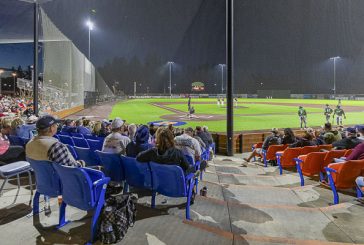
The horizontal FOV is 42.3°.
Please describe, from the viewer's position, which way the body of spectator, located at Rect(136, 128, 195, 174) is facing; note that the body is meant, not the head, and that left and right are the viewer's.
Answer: facing away from the viewer

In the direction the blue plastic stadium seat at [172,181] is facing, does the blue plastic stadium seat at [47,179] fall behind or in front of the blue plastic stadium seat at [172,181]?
behind

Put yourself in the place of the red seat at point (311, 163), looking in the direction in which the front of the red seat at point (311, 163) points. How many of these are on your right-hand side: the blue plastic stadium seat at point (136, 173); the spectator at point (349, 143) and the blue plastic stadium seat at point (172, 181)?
1

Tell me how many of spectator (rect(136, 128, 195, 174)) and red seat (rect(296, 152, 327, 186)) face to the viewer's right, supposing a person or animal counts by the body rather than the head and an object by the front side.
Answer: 0

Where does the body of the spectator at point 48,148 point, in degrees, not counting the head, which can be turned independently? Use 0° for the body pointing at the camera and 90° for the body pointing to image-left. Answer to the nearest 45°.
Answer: approximately 225°

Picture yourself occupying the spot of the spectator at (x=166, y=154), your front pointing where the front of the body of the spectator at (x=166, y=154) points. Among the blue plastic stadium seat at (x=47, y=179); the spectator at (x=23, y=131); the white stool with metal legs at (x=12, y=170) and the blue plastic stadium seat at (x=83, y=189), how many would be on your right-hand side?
0

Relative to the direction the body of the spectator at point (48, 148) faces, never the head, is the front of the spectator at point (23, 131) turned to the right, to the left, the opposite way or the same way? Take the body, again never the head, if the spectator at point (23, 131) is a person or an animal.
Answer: the same way

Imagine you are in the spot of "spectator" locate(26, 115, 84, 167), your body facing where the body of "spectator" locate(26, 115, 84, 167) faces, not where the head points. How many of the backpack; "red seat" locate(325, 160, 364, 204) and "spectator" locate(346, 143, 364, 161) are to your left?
0

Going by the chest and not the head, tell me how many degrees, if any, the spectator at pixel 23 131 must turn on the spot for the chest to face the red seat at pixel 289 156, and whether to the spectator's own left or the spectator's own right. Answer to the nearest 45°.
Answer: approximately 90° to the spectator's own right

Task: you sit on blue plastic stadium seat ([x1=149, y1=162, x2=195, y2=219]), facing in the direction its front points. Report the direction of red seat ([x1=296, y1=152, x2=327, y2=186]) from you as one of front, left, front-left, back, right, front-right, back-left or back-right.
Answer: front

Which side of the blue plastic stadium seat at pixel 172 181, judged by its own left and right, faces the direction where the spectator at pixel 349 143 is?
front

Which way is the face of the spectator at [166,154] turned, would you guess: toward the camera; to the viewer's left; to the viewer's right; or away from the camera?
away from the camera

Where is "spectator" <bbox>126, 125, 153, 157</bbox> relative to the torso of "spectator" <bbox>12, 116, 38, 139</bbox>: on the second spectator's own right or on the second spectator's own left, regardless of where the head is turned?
on the second spectator's own right

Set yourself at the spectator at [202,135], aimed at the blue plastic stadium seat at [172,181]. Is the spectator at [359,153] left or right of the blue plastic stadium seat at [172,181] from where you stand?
left

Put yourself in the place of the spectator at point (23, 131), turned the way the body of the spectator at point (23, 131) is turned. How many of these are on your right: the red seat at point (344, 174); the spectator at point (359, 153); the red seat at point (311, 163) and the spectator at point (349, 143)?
4
